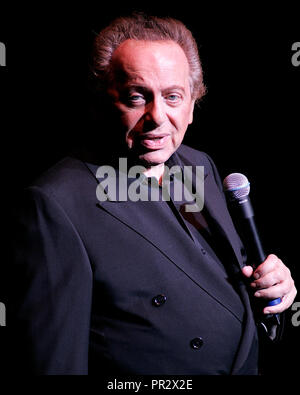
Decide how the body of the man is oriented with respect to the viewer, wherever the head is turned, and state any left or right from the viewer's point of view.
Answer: facing the viewer and to the right of the viewer
